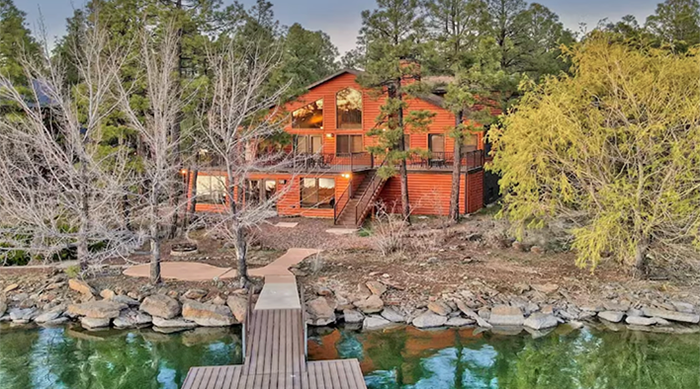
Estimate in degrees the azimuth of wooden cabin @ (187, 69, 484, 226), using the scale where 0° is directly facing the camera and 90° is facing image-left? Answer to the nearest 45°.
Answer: approximately 0°

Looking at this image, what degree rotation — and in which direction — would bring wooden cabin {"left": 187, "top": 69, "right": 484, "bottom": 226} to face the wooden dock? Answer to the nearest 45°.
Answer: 0° — it already faces it

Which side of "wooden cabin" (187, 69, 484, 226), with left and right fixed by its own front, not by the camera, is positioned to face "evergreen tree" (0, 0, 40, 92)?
right

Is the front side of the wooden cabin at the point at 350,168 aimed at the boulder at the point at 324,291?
yes

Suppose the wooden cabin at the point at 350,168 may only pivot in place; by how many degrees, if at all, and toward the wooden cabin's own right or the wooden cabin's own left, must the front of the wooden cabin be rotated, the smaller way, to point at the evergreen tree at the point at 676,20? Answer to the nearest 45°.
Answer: approximately 90° to the wooden cabin's own left

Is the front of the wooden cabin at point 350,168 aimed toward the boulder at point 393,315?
yes

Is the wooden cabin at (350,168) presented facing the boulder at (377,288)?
yes

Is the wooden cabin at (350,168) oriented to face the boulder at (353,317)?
yes

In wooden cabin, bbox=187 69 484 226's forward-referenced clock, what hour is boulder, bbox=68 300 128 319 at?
The boulder is roughly at 1 o'clock from the wooden cabin.

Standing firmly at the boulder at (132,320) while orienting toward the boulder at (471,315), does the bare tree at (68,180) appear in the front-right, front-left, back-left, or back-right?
back-left
